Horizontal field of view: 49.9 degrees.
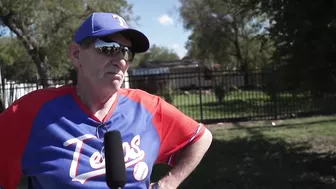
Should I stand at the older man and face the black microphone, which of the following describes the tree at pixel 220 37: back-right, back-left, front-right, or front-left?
back-left

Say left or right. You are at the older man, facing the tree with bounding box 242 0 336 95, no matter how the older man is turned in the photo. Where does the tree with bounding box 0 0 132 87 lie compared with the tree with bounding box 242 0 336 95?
left

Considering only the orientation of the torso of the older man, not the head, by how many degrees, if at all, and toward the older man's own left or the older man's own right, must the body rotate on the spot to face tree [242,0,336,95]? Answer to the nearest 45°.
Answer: approximately 90° to the older man's own left

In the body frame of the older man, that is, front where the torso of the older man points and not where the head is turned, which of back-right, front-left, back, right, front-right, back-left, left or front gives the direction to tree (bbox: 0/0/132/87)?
back-left

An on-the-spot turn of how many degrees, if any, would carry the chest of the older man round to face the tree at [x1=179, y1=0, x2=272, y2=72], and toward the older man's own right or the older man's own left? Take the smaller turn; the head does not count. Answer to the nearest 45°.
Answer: approximately 135° to the older man's own left

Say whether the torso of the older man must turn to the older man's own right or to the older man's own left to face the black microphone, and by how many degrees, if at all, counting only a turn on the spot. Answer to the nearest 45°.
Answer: approximately 45° to the older man's own right

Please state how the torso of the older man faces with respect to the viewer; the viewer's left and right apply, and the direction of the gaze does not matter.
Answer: facing the viewer and to the right of the viewer
